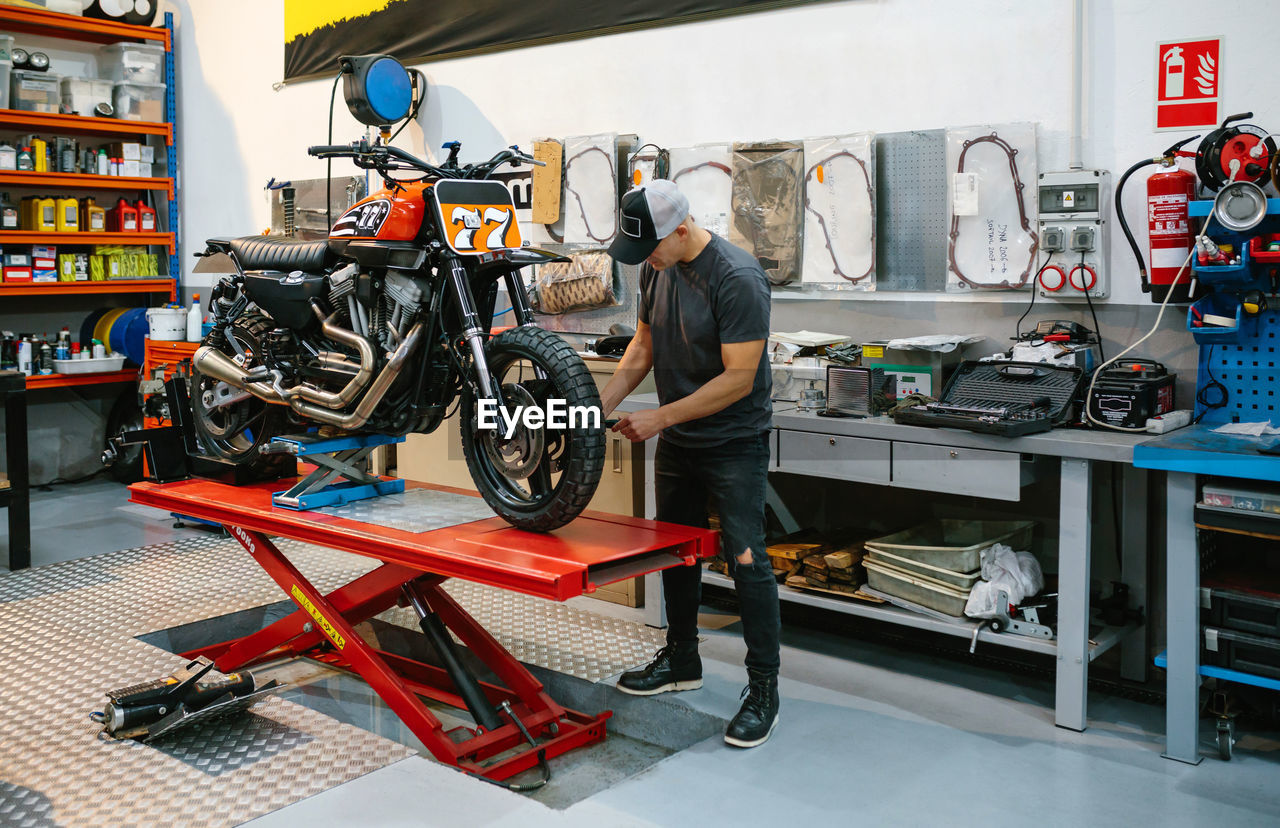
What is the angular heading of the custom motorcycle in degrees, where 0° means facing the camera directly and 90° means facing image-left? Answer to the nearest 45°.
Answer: approximately 315°

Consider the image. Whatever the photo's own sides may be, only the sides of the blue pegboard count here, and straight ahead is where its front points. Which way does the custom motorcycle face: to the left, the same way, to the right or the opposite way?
to the left

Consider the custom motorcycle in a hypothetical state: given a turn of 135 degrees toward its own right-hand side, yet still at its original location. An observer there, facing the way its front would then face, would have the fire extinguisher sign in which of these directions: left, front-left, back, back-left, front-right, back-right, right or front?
back

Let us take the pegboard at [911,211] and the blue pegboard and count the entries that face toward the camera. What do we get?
2

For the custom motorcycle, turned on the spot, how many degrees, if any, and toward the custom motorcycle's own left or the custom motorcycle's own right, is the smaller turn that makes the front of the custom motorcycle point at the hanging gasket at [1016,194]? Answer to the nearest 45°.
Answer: approximately 45° to the custom motorcycle's own left

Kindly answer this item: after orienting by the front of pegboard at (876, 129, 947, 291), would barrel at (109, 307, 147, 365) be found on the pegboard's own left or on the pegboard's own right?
on the pegboard's own right

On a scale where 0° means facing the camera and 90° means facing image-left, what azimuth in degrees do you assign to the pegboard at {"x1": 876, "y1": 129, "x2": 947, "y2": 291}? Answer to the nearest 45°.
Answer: approximately 0°
